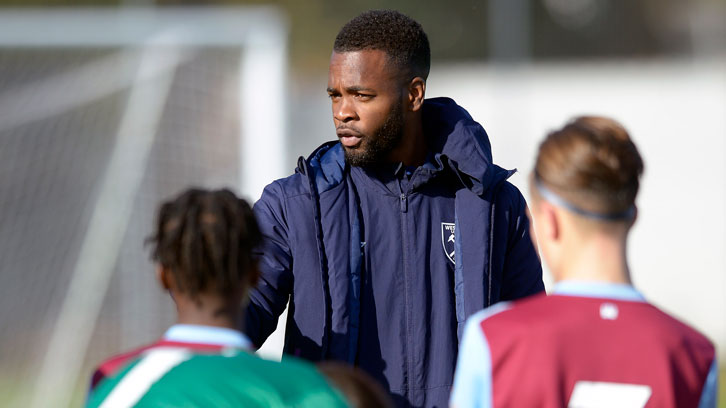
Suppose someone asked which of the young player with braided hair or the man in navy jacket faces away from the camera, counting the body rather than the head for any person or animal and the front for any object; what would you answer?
the young player with braided hair

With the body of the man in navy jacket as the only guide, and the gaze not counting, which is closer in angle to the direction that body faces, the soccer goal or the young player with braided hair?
the young player with braided hair

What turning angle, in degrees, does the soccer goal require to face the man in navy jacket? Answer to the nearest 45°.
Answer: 0° — it already faces them

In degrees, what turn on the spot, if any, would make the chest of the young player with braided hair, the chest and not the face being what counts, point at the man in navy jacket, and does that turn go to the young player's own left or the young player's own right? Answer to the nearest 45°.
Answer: approximately 45° to the young player's own right

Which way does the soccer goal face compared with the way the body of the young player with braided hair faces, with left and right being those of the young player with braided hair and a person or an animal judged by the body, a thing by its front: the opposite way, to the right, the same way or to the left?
the opposite way

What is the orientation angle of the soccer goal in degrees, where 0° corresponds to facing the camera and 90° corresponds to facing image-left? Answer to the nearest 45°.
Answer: approximately 0°

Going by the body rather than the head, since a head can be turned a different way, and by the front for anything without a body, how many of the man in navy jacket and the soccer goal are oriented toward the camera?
2

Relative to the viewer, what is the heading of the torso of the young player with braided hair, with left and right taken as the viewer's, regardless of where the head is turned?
facing away from the viewer

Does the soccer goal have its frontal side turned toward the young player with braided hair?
yes

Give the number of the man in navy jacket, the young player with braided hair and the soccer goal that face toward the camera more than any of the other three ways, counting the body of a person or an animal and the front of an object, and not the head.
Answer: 2

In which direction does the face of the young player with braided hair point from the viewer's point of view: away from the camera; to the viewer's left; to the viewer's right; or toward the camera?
away from the camera

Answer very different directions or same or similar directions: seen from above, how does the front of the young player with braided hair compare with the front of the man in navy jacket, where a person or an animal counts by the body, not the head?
very different directions
